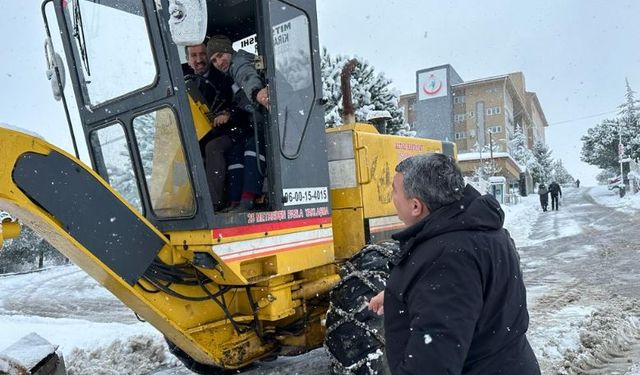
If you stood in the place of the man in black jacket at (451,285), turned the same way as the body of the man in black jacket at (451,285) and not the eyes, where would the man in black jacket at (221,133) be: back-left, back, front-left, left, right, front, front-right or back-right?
front

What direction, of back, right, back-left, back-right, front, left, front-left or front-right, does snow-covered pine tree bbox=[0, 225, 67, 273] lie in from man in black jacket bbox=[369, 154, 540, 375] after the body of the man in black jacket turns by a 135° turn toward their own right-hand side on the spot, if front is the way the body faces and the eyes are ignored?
back-left

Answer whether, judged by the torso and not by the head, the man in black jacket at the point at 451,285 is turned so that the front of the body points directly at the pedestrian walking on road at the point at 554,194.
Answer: no

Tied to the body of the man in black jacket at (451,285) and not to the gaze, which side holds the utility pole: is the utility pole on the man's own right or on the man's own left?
on the man's own right

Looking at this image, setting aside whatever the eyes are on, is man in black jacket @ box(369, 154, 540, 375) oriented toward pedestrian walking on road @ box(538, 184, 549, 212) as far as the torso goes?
no

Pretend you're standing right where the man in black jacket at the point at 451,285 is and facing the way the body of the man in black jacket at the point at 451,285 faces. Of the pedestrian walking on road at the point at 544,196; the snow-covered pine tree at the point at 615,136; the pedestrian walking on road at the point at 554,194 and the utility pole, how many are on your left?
0

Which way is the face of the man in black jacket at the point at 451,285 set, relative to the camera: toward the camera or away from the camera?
away from the camera

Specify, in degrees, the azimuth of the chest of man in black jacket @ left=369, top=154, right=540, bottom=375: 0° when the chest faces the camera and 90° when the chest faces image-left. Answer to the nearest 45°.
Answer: approximately 135°

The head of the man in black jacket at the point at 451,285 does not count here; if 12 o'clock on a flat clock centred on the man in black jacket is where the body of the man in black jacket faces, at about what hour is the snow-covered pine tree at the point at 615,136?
The snow-covered pine tree is roughly at 2 o'clock from the man in black jacket.

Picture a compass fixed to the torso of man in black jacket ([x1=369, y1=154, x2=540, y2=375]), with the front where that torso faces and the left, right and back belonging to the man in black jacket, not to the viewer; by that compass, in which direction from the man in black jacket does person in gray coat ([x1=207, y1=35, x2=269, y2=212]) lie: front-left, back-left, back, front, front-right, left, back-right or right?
front

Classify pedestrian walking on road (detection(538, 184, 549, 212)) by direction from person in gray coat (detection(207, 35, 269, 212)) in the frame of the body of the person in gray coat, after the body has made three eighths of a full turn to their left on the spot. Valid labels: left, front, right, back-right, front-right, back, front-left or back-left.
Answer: front-left
